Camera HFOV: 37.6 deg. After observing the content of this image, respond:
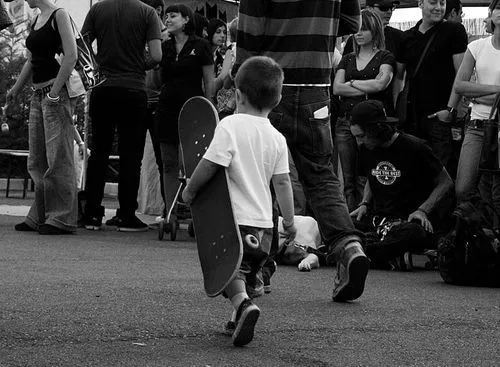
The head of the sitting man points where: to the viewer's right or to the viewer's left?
to the viewer's left

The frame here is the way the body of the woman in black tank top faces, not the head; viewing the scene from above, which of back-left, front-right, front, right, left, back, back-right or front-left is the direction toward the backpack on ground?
left

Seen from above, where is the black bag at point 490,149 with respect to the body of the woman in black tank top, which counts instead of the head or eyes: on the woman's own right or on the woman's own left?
on the woman's own left

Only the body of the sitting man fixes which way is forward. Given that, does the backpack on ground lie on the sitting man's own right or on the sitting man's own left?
on the sitting man's own left

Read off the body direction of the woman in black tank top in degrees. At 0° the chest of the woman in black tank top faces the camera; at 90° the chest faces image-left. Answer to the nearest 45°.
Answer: approximately 45°

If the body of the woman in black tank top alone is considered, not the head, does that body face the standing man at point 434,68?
no

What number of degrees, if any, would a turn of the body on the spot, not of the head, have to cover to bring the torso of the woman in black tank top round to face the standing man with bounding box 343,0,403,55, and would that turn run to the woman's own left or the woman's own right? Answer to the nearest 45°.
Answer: approximately 135° to the woman's own left

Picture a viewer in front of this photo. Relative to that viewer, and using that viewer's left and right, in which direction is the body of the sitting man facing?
facing the viewer and to the left of the viewer

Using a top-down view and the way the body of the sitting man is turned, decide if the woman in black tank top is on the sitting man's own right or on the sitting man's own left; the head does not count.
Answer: on the sitting man's own right

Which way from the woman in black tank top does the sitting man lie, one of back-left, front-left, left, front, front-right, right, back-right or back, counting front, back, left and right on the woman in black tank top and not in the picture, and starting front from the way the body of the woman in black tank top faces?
left

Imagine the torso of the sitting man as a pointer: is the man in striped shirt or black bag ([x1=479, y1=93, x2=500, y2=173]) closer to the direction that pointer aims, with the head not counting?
the man in striped shirt
